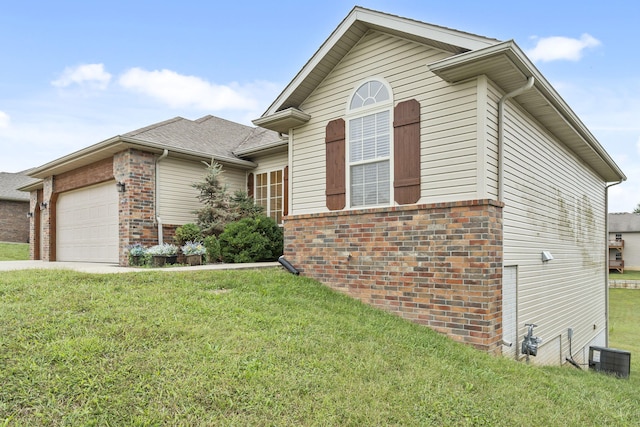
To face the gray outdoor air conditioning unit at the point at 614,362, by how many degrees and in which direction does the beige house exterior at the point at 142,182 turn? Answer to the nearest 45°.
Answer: approximately 90° to its left

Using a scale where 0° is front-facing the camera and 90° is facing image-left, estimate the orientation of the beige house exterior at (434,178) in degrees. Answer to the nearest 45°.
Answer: approximately 45°
